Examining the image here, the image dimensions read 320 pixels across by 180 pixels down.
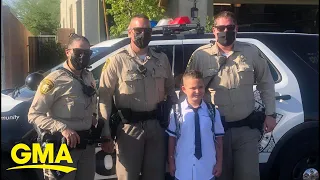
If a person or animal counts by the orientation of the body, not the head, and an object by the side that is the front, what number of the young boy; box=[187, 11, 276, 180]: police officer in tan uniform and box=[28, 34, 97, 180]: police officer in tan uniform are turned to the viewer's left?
0

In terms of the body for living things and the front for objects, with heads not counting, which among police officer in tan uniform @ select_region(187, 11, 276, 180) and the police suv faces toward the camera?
the police officer in tan uniform

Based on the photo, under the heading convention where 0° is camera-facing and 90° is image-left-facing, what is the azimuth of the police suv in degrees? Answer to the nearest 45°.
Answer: approximately 90°

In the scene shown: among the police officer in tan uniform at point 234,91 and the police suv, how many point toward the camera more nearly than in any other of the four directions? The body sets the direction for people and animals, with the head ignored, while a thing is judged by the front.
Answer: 1

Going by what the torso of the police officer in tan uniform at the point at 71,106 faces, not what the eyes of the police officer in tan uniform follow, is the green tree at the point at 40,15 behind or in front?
behind

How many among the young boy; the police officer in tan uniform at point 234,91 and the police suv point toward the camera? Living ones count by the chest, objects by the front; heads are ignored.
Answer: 2

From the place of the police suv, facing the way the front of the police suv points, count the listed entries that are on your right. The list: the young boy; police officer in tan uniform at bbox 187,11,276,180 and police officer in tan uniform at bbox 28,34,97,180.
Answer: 0

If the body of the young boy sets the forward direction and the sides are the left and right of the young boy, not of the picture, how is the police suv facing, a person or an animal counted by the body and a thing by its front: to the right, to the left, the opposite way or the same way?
to the right

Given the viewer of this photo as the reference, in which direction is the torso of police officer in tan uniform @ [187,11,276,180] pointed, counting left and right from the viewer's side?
facing the viewer

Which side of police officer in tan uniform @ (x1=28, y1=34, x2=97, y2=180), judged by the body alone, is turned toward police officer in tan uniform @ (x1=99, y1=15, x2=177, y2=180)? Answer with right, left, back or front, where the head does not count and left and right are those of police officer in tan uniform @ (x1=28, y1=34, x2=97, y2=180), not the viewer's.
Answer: left

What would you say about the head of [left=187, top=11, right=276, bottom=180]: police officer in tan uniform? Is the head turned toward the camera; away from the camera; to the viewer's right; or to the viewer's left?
toward the camera

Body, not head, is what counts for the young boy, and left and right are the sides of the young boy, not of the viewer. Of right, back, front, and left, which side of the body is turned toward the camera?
front
